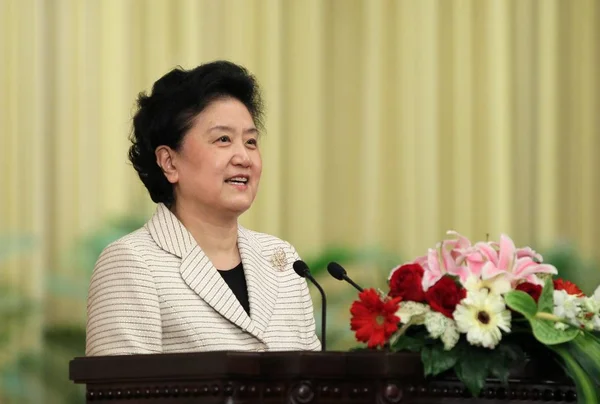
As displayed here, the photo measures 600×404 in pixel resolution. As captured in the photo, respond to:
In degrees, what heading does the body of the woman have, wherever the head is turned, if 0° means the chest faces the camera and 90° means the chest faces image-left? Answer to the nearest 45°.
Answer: approximately 315°

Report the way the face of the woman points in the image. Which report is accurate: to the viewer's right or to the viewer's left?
to the viewer's right

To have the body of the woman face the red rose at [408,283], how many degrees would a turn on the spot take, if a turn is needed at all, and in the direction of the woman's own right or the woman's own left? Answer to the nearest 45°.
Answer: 0° — they already face it
